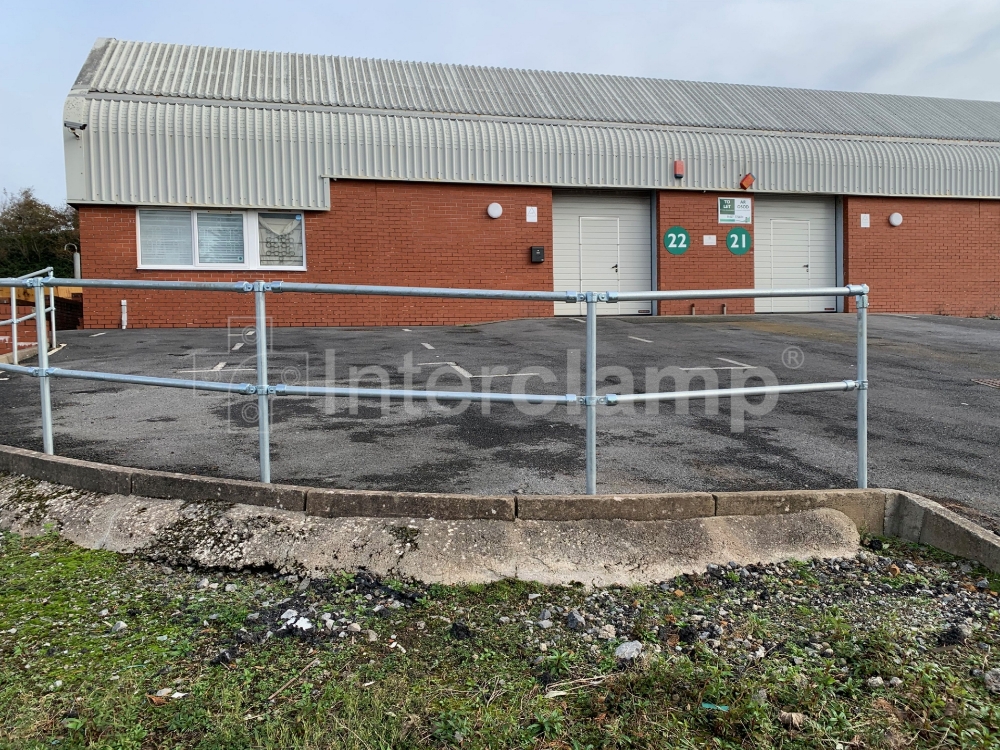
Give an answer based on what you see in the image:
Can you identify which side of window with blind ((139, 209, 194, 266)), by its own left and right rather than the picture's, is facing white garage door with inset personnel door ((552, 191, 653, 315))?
left

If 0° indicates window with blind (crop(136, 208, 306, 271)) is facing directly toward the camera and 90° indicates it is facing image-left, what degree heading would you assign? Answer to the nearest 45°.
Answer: approximately 0°

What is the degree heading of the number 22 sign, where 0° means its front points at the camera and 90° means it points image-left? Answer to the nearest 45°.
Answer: approximately 0°

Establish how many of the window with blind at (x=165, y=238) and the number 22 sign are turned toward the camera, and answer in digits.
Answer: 2

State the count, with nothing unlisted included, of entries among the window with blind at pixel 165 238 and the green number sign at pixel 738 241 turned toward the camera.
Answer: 2
